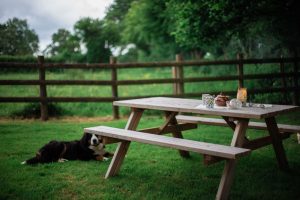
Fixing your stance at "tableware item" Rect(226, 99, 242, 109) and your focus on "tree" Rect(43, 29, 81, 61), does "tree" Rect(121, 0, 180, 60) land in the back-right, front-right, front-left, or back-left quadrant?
front-right

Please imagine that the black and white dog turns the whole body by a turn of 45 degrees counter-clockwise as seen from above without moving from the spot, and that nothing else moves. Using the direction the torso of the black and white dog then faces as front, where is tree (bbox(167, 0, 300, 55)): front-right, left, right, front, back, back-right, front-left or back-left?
front

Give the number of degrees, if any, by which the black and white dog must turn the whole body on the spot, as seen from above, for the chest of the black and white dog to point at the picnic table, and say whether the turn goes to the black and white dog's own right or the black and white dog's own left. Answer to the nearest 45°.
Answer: approximately 45° to the black and white dog's own right

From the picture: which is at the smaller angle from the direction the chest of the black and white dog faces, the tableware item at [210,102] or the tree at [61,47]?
the tableware item

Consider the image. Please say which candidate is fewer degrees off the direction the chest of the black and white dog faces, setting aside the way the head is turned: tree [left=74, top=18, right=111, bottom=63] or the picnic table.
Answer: the picnic table

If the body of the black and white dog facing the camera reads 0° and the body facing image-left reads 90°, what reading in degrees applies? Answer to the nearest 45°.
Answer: approximately 270°

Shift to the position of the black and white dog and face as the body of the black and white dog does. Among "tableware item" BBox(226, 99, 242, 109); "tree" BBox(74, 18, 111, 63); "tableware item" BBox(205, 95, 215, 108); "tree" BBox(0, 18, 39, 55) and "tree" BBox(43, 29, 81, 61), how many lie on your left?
3

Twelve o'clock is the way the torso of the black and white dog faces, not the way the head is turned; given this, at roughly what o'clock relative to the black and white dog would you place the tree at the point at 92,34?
The tree is roughly at 9 o'clock from the black and white dog.

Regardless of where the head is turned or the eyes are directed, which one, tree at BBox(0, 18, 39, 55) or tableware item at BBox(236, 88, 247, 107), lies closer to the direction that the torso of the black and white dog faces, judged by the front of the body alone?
the tableware item

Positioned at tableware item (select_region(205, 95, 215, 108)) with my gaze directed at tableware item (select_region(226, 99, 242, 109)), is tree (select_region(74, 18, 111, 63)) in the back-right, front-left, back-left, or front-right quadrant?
back-left

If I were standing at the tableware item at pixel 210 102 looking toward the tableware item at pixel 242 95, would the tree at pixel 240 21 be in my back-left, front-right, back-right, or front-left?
front-left

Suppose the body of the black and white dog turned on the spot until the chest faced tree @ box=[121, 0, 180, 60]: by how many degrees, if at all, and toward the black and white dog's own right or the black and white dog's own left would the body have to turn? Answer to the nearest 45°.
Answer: approximately 90° to the black and white dog's own left

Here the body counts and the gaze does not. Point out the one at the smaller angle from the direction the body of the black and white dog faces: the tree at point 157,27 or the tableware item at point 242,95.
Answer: the tableware item

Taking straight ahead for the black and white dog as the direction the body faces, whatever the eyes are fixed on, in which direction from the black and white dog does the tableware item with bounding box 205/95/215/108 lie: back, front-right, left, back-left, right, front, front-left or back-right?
front-right

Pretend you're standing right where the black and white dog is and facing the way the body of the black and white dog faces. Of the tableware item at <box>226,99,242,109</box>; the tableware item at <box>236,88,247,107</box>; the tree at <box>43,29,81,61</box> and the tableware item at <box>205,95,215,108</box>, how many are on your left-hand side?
1

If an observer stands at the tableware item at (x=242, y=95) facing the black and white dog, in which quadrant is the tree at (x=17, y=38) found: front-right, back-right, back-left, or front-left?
front-right

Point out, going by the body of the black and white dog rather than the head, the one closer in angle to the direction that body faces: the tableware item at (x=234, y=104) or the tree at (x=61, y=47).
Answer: the tableware item
